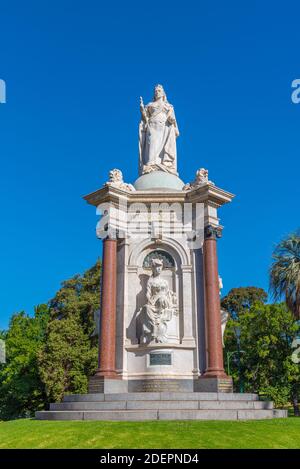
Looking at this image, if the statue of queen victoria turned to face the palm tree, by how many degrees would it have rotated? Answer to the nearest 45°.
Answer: approximately 90° to its left

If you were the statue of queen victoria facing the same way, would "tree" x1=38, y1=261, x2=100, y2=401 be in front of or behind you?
behind

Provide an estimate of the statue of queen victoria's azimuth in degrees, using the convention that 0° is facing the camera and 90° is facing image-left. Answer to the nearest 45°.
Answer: approximately 0°
